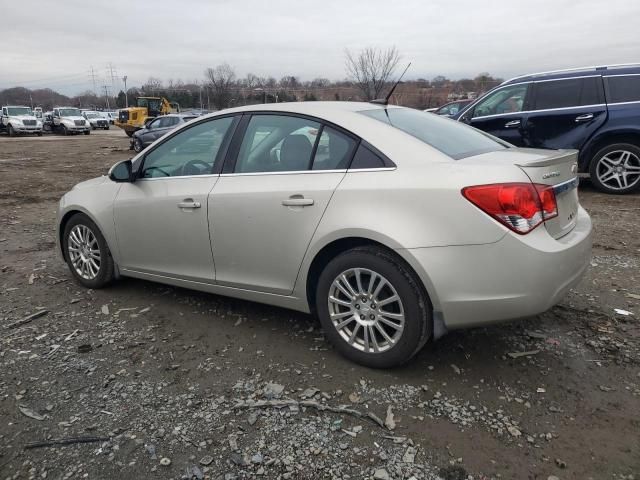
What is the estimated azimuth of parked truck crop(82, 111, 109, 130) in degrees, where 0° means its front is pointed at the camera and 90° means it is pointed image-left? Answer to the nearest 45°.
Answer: approximately 315°

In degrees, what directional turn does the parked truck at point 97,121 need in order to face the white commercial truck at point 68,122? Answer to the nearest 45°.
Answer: approximately 45° to its right

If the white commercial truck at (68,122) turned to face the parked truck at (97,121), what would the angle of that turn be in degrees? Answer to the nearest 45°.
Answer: approximately 135° to its left

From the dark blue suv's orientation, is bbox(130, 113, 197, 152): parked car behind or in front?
in front

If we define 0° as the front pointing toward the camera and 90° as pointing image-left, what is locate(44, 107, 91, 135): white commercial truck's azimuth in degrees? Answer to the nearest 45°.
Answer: approximately 315°

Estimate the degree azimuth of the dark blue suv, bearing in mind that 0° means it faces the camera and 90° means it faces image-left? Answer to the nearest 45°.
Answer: approximately 90°

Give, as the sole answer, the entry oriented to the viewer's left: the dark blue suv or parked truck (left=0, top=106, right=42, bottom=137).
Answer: the dark blue suv

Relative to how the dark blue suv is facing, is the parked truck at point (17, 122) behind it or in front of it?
in front

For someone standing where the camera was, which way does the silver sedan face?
facing away from the viewer and to the left of the viewer

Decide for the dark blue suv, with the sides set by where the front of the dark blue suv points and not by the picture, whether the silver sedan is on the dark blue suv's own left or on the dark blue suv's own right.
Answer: on the dark blue suv's own left

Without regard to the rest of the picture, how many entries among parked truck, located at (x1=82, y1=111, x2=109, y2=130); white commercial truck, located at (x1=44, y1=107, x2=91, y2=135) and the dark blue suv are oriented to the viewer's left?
1

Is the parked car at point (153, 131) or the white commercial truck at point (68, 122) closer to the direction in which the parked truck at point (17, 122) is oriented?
the parked car

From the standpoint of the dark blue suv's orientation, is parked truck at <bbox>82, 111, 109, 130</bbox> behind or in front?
in front
